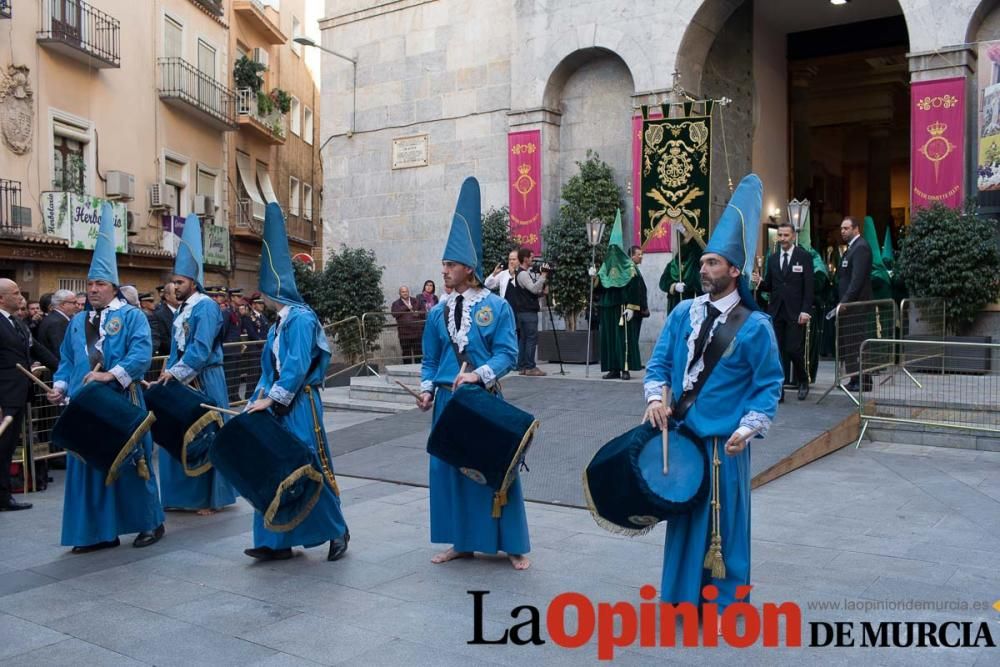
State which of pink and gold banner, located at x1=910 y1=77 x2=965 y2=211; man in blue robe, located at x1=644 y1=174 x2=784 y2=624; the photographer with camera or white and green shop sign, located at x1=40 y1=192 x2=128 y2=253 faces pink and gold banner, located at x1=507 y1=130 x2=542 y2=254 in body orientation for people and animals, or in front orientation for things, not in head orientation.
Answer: the white and green shop sign

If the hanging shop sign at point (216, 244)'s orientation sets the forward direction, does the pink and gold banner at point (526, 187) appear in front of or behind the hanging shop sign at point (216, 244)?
in front

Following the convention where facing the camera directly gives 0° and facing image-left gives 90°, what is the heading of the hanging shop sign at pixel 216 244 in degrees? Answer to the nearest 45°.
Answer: approximately 315°

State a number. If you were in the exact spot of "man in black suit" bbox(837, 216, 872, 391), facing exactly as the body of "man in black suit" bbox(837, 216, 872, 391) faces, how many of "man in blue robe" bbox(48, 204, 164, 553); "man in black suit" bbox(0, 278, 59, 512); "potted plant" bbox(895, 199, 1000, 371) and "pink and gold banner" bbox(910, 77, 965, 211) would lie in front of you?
2

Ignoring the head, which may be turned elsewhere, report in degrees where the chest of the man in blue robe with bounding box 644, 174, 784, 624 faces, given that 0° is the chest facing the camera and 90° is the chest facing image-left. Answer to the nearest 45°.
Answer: approximately 45°
